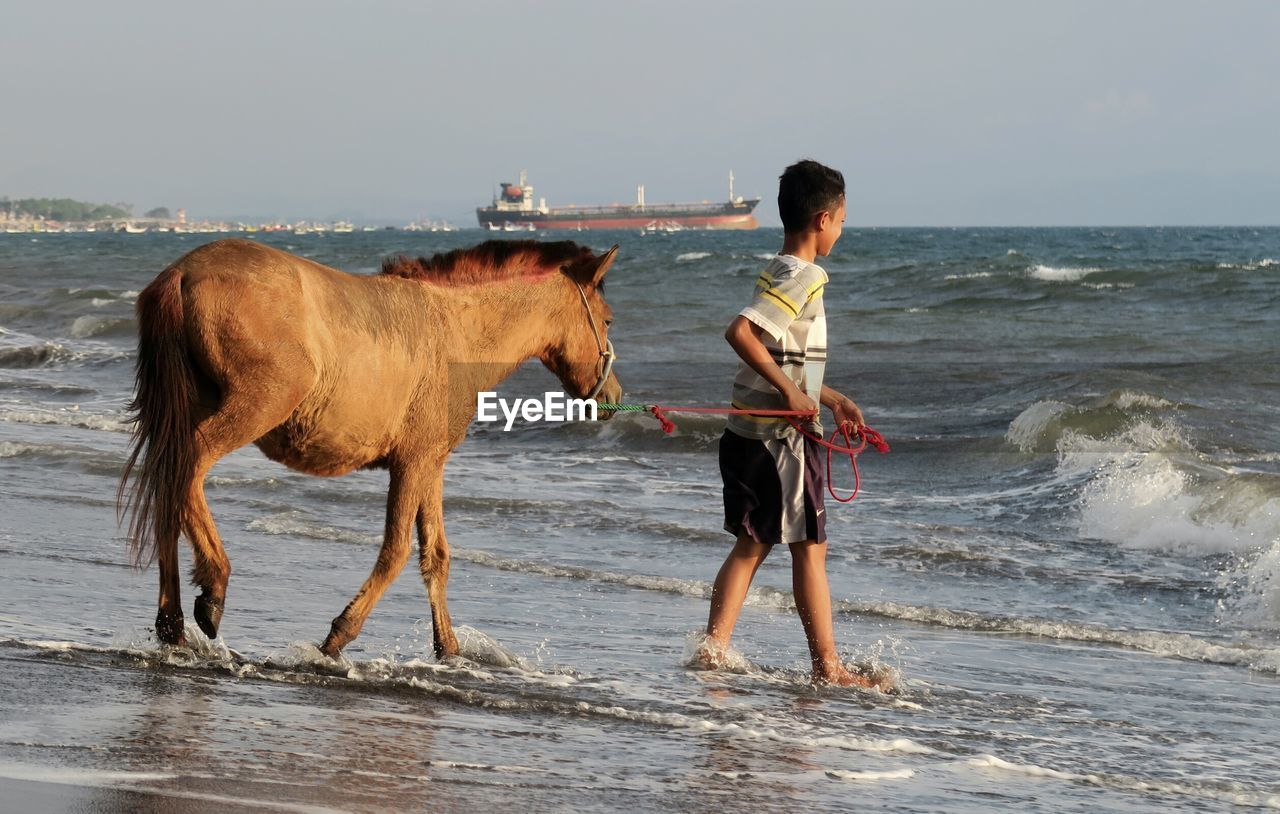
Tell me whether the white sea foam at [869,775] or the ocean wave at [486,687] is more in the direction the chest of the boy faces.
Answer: the white sea foam

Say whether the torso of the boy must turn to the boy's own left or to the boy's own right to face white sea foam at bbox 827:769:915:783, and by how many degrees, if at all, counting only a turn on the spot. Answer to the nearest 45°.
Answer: approximately 90° to the boy's own right

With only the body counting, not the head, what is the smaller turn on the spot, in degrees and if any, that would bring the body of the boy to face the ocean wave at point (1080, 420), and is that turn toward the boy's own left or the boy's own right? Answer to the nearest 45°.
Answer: approximately 90° to the boy's own left

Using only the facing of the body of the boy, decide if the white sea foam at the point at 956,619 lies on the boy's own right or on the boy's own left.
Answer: on the boy's own left

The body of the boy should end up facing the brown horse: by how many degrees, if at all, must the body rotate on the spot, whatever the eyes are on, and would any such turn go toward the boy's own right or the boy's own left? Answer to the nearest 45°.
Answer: approximately 180°

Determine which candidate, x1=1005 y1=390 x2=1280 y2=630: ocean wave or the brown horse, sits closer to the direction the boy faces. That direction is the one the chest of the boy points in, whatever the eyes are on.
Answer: the ocean wave

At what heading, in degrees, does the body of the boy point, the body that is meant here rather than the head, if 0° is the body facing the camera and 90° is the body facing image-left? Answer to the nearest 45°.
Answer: approximately 270°

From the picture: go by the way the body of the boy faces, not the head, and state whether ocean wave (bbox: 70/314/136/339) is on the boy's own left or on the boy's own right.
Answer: on the boy's own left

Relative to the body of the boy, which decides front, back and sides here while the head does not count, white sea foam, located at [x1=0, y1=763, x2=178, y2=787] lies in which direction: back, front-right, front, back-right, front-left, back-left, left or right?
back-right
